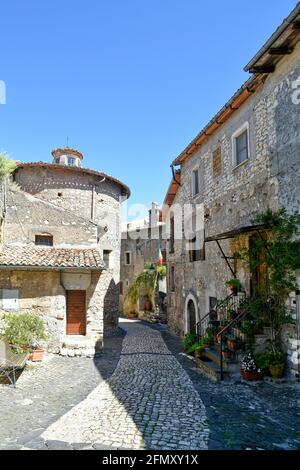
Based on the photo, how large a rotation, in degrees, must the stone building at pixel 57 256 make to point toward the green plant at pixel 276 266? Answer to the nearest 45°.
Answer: approximately 45° to its left

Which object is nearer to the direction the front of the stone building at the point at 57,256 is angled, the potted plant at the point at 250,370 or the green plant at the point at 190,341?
the potted plant

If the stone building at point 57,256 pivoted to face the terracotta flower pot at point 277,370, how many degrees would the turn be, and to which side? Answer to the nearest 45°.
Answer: approximately 45° to its left

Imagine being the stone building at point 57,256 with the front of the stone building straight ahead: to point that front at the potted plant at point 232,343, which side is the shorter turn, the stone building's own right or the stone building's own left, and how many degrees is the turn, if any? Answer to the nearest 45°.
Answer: approximately 45° to the stone building's own left

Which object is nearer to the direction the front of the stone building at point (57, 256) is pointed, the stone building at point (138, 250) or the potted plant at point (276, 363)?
the potted plant

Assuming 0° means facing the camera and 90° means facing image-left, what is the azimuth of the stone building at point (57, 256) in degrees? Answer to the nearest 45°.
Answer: approximately 0°

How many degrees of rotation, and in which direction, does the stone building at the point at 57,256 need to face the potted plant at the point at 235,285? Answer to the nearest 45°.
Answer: approximately 45° to its left

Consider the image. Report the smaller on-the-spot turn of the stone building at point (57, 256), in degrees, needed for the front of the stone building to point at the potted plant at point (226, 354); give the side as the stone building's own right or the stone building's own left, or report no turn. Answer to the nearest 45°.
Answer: approximately 45° to the stone building's own left

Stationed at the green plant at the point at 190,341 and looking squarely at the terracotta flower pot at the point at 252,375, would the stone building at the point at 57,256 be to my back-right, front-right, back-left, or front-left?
back-right
